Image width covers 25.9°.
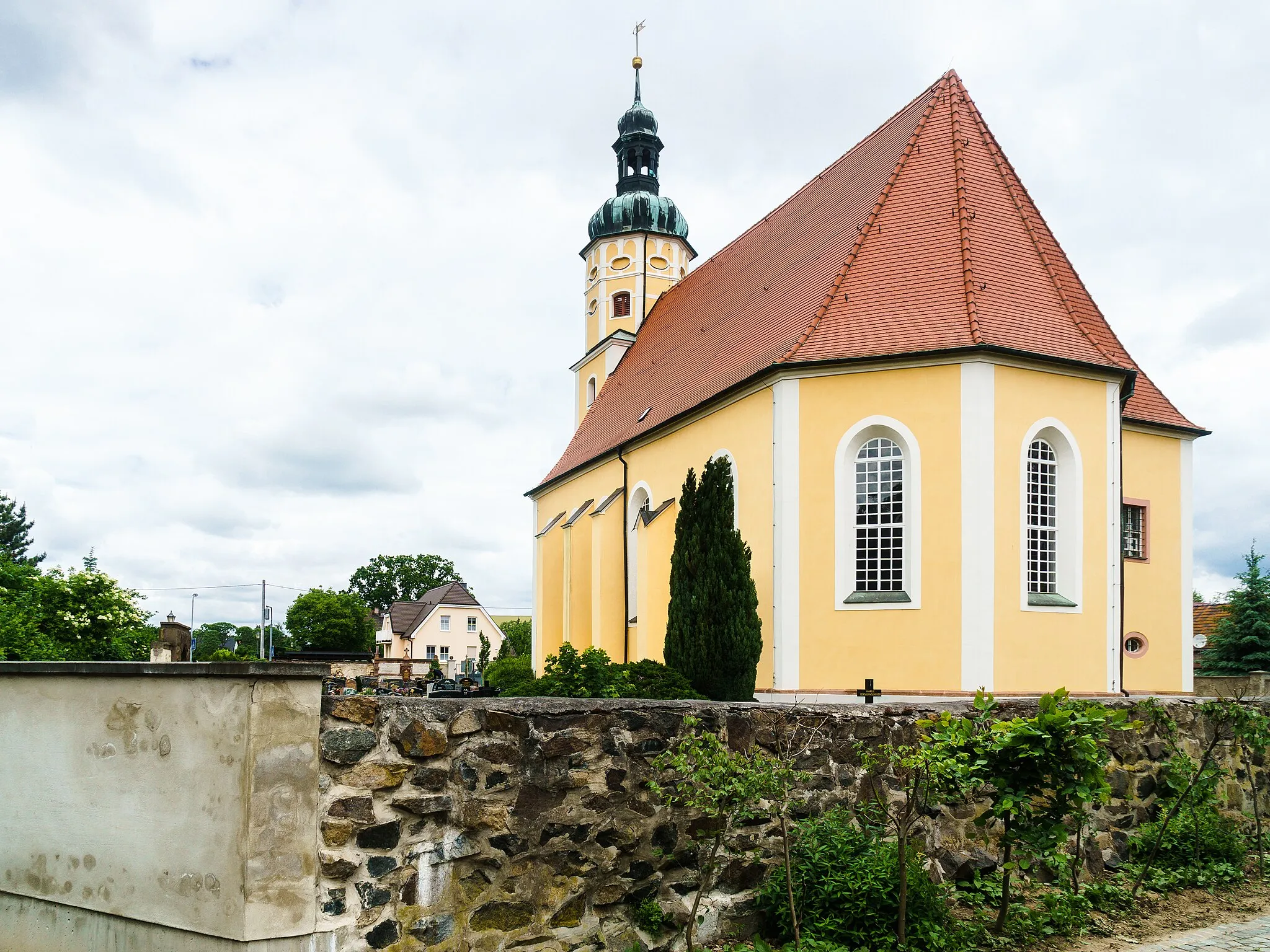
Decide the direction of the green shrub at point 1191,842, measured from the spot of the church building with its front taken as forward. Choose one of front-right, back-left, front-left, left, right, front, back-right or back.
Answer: back-left

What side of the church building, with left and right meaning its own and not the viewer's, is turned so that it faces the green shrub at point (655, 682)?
left

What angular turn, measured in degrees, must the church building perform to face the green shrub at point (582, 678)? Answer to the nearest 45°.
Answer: approximately 90° to its left

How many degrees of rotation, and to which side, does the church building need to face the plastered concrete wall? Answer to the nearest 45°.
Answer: approximately 135° to its left

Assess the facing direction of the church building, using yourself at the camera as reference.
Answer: facing away from the viewer and to the left of the viewer

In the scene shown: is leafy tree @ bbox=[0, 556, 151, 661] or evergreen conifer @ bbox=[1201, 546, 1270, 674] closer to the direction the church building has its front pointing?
the leafy tree

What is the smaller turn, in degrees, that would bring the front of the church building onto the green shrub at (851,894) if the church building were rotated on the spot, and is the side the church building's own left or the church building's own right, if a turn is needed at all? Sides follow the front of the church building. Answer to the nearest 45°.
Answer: approximately 135° to the church building's own left

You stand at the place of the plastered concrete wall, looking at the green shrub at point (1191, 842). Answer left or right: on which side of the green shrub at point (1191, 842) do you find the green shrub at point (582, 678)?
left

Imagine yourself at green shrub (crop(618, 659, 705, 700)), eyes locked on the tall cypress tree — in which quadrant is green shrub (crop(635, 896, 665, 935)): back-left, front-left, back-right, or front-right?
back-right
